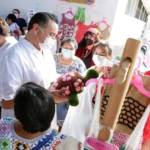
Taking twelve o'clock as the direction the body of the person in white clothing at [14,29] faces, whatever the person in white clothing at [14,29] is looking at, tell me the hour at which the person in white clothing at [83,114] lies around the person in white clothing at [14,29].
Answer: the person in white clothing at [83,114] is roughly at 9 o'clock from the person in white clothing at [14,29].

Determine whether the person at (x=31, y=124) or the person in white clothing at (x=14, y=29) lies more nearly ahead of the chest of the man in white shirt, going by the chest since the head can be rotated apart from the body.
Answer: the person

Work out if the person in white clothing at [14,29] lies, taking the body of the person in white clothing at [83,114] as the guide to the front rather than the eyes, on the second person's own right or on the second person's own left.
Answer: on the second person's own right

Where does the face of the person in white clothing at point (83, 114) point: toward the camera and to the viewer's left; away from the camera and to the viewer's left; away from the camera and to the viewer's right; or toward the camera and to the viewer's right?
toward the camera and to the viewer's left

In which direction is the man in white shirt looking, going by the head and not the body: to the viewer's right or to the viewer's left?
to the viewer's right

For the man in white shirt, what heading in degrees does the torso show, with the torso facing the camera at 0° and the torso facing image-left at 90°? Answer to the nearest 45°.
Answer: approximately 315°
